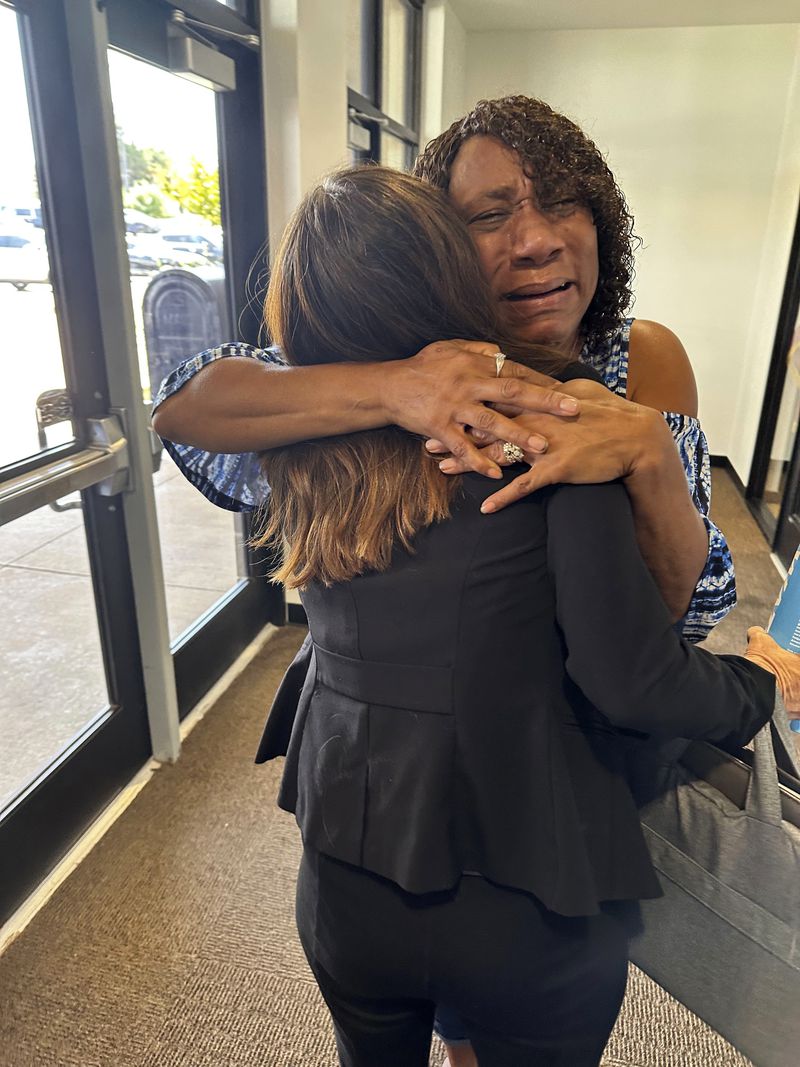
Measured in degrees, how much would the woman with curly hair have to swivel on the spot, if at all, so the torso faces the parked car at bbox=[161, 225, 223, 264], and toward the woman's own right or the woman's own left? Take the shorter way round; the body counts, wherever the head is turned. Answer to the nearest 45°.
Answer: approximately 135° to the woman's own right

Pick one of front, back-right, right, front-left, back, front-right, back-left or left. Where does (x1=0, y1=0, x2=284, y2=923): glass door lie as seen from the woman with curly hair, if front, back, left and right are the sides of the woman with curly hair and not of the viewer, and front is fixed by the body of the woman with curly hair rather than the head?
back-right

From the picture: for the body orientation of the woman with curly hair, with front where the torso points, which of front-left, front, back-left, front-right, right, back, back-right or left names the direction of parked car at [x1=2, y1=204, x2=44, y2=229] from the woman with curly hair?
back-right

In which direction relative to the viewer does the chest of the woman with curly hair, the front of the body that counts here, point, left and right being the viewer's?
facing the viewer

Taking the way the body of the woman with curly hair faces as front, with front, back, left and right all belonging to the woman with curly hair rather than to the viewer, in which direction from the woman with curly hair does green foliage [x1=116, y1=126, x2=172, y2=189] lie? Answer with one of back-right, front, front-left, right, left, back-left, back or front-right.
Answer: back-right

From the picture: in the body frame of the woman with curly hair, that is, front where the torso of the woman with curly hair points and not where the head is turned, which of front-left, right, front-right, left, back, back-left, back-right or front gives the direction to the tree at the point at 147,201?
back-right

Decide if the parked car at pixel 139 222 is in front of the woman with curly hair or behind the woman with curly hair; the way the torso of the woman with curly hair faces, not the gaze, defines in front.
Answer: behind

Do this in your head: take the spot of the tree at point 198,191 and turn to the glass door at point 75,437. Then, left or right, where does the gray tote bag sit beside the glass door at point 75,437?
left
